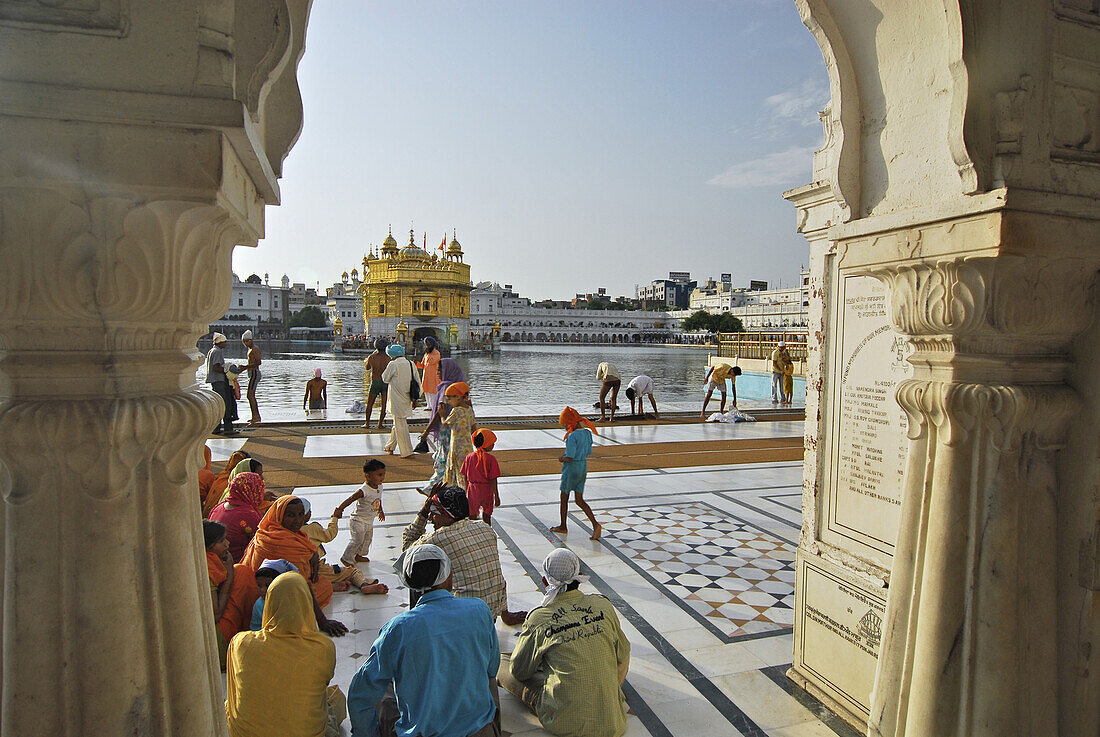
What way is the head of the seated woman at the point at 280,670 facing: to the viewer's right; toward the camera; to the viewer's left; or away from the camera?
away from the camera

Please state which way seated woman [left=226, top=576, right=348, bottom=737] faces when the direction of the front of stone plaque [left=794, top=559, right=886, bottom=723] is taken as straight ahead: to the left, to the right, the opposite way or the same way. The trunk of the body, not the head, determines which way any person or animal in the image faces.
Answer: to the right

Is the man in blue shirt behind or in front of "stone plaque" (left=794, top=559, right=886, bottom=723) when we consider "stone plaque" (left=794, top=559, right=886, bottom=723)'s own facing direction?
in front

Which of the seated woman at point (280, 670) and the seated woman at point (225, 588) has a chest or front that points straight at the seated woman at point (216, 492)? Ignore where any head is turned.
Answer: the seated woman at point (280, 670)

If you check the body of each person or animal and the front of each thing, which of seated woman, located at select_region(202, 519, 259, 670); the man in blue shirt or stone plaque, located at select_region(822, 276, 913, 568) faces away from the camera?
the man in blue shirt

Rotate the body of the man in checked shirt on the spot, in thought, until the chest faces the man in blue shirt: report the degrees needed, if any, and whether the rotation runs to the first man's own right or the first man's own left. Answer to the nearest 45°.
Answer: approximately 135° to the first man's own left

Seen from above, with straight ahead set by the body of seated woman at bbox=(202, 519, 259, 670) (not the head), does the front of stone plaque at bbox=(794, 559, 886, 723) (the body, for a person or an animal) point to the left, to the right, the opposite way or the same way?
the opposite way

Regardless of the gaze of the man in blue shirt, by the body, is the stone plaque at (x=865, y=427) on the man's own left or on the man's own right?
on the man's own right

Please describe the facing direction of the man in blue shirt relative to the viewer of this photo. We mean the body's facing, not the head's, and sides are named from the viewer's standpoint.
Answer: facing away from the viewer

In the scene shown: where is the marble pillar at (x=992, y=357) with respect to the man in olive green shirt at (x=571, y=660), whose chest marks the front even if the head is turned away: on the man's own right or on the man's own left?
on the man's own right

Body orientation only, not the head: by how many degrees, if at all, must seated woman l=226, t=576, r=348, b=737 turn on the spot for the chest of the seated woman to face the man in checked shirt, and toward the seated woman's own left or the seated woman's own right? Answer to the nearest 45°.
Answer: approximately 45° to the seated woman's own right

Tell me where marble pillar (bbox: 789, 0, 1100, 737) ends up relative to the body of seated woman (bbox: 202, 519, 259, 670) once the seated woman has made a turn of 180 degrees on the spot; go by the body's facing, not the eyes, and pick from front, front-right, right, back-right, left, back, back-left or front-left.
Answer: back-left

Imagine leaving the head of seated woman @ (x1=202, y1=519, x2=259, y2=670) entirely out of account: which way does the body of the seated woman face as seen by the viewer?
to the viewer's right
